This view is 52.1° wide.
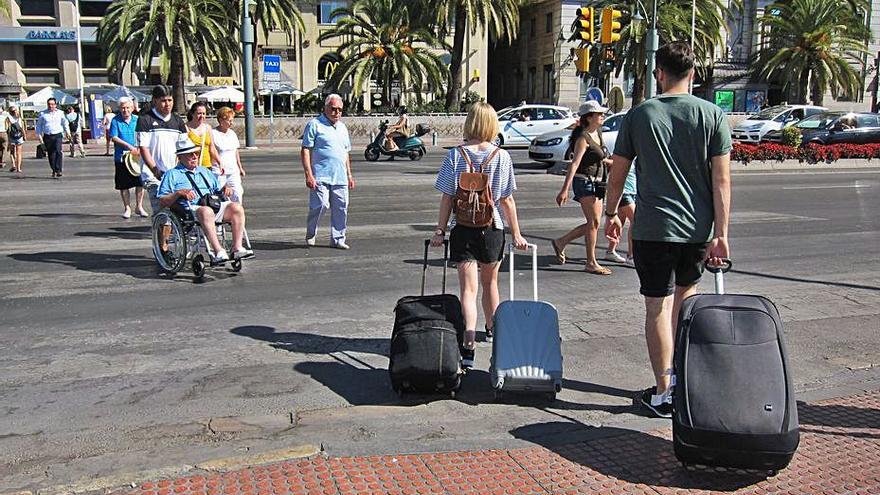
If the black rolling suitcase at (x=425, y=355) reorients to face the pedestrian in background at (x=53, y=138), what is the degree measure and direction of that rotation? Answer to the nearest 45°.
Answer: approximately 135° to its right

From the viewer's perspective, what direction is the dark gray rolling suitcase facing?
toward the camera

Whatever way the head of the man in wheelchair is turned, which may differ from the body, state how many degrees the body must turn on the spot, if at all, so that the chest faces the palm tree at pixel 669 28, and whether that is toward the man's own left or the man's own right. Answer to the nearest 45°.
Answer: approximately 90° to the man's own left

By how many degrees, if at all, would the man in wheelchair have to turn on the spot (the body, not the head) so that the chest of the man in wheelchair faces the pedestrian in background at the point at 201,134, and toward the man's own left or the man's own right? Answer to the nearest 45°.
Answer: approximately 135° to the man's own left

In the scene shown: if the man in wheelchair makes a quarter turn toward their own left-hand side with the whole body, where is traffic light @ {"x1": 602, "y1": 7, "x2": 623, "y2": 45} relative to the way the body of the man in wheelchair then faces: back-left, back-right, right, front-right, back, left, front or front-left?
front

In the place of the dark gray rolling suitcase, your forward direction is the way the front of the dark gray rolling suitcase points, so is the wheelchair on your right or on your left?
on your right

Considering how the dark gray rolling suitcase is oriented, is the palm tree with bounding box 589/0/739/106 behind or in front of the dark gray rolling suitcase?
behind

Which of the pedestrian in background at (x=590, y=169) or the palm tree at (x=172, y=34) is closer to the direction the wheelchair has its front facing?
the pedestrian in background

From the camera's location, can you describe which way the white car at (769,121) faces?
facing the viewer and to the left of the viewer
